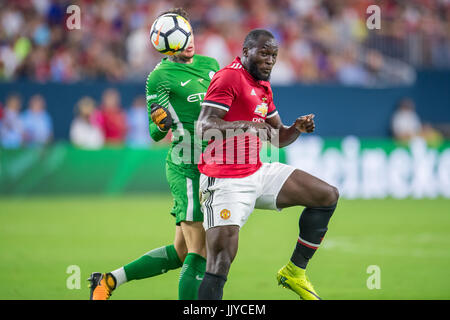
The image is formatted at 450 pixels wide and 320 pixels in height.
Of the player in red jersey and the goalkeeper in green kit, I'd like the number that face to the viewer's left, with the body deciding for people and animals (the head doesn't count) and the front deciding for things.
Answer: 0

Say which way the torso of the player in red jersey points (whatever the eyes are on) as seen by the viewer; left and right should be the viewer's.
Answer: facing the viewer and to the right of the viewer

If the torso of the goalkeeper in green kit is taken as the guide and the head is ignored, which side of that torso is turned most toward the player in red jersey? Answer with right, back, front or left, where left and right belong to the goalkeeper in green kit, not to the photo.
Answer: front

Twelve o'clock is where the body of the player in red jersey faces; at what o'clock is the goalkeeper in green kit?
The goalkeeper in green kit is roughly at 6 o'clock from the player in red jersey.
